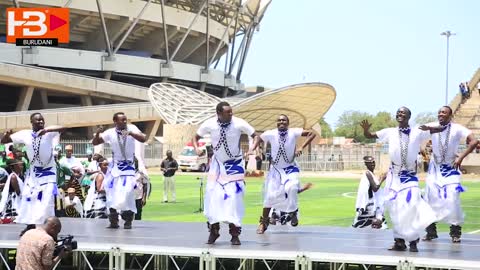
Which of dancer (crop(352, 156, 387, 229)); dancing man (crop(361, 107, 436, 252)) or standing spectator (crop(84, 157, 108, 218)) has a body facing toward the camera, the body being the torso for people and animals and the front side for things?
the dancing man

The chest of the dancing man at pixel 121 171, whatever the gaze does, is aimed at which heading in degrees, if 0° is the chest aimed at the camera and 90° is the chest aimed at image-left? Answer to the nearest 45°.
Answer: approximately 0°

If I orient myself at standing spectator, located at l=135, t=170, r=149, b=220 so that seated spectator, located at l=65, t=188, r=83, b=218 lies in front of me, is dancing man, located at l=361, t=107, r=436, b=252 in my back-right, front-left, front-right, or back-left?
back-left

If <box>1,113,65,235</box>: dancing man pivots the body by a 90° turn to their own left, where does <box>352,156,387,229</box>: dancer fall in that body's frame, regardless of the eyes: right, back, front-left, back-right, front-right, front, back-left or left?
front

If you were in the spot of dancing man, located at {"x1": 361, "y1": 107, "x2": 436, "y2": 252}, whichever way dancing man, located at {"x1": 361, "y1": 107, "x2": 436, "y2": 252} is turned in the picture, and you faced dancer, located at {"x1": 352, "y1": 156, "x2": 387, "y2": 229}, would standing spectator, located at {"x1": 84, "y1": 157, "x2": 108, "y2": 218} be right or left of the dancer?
left

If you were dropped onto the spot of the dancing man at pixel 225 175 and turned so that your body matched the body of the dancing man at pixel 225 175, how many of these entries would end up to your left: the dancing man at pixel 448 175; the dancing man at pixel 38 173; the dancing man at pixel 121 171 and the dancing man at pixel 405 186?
2
